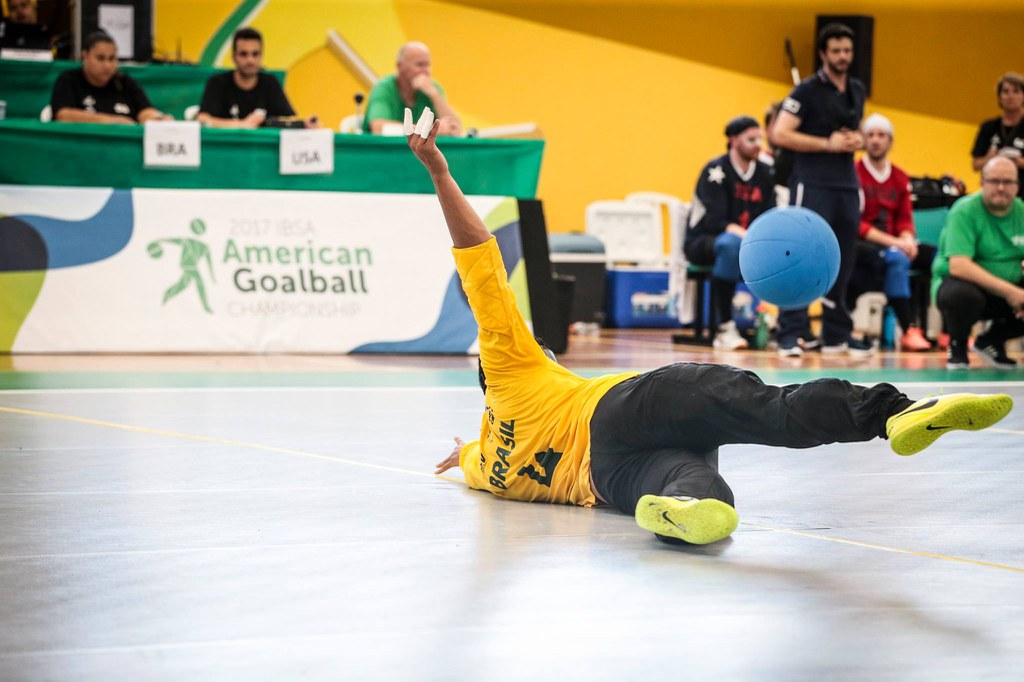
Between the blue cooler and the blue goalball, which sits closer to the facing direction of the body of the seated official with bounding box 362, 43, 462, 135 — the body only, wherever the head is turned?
the blue goalball

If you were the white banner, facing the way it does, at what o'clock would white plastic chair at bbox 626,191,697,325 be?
The white plastic chair is roughly at 8 o'clock from the white banner.

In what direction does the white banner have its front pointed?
toward the camera

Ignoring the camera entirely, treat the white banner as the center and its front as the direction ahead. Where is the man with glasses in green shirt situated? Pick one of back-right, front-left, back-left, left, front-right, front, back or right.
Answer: left

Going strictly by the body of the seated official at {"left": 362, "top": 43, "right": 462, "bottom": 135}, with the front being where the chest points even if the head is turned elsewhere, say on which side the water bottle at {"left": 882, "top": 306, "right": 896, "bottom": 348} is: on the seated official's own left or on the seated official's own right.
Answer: on the seated official's own left

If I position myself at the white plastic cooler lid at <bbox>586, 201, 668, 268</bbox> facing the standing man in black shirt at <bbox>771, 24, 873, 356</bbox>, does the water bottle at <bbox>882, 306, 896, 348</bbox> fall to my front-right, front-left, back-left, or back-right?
front-left

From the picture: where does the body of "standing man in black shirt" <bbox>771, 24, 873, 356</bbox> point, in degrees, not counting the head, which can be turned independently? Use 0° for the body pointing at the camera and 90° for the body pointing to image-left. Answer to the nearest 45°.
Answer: approximately 315°

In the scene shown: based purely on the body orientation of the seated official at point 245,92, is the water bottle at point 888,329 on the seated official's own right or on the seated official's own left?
on the seated official's own left

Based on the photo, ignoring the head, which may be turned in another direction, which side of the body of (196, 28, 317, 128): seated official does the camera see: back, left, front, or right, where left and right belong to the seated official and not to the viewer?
front

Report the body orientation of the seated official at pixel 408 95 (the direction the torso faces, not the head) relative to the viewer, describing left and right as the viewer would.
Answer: facing the viewer and to the right of the viewer
